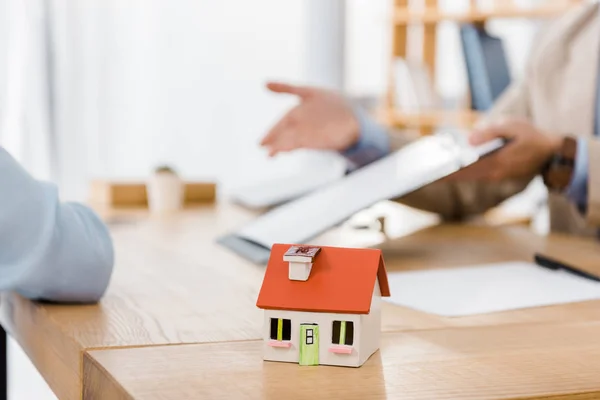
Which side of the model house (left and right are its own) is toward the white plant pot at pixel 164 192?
back

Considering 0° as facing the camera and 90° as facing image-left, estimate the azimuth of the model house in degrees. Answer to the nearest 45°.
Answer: approximately 0°

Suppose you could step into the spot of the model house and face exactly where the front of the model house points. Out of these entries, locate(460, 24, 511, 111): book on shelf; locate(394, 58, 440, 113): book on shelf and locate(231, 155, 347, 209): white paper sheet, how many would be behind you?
3

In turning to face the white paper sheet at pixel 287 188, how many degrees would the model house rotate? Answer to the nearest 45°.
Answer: approximately 180°

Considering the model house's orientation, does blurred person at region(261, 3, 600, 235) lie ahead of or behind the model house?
behind

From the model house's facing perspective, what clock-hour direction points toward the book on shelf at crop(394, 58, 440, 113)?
The book on shelf is roughly at 6 o'clock from the model house.

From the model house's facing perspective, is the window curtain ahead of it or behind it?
behind

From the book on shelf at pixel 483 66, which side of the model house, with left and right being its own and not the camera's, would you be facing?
back
